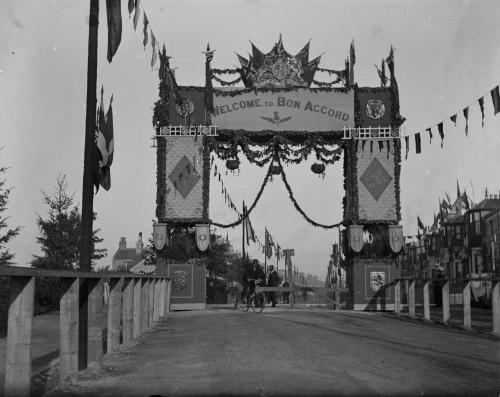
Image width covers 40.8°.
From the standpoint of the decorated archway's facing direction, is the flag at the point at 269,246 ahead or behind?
behind

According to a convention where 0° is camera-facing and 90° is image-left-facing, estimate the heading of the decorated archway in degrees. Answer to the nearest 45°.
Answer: approximately 0°

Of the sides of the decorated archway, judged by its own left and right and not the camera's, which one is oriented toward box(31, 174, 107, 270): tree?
right

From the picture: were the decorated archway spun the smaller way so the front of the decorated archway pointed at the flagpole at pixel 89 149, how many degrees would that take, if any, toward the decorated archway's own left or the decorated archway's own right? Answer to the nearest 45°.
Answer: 0° — it already faces it
